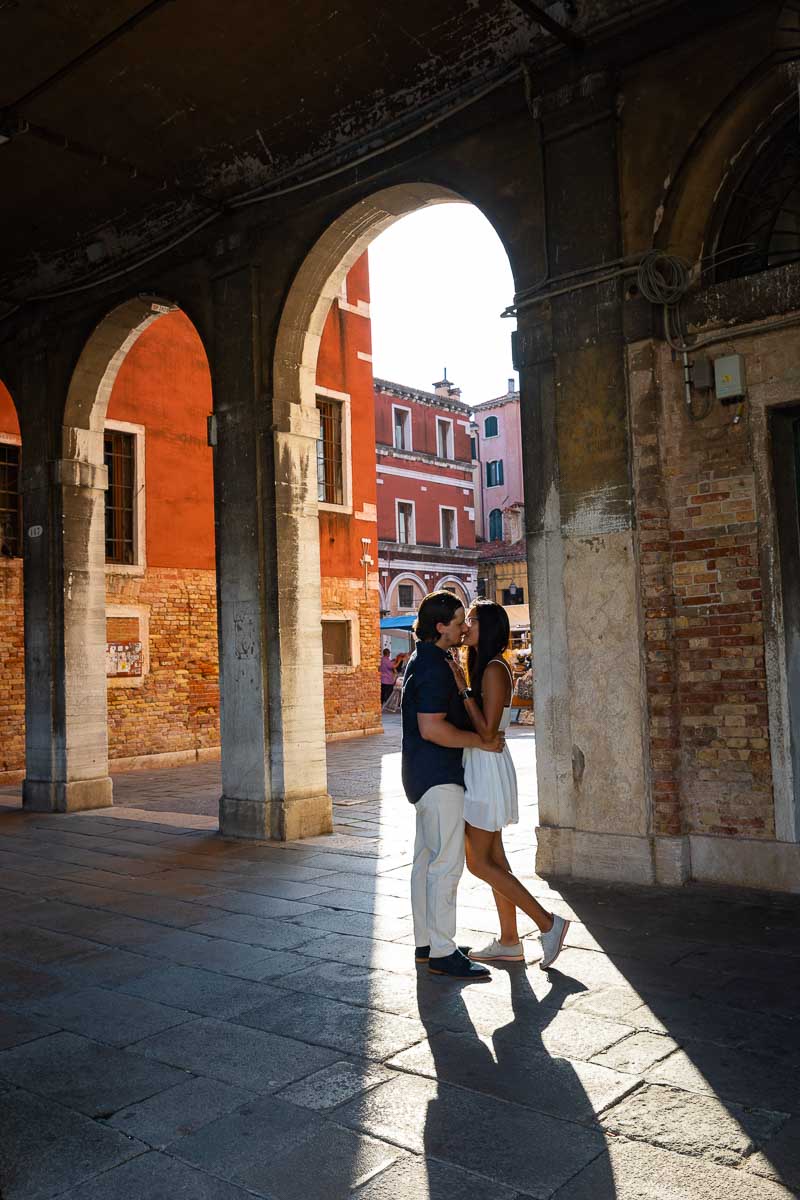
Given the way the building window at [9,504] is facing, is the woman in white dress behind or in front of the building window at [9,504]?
in front

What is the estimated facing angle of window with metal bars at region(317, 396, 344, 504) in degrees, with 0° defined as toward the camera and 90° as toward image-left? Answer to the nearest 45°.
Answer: approximately 315°

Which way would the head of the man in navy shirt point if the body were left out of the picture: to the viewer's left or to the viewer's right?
to the viewer's right

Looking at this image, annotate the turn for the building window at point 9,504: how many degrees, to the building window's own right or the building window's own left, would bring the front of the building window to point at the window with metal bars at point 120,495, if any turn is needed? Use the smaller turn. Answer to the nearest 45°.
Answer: approximately 45° to the building window's own left

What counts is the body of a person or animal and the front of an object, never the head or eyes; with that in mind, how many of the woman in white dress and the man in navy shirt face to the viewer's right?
1

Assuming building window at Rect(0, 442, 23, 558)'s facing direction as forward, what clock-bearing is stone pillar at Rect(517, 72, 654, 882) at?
The stone pillar is roughly at 1 o'clock from the building window.

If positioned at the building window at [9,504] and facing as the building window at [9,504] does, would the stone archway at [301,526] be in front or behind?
in front

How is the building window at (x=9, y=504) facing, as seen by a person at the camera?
facing the viewer and to the right of the viewer

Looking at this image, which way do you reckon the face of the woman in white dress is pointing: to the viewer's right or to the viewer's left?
to the viewer's left

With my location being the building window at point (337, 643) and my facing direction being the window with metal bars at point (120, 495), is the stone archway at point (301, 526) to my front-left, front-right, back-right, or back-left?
front-left

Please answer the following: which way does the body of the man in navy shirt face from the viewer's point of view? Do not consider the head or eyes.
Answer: to the viewer's right

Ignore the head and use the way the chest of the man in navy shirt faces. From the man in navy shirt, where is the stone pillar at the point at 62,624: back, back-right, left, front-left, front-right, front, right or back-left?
back-left

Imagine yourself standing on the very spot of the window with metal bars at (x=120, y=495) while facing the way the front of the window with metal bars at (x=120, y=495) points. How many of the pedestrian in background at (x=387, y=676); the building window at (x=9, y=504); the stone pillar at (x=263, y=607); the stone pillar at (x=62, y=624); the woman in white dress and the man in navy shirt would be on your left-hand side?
1

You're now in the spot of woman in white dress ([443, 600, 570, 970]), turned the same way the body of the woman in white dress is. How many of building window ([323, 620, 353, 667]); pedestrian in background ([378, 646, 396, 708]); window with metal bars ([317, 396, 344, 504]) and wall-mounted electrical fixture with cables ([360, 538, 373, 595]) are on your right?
4

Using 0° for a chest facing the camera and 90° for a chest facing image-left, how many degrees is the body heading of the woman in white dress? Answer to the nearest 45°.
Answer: approximately 90°
